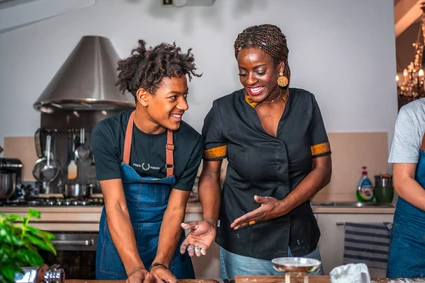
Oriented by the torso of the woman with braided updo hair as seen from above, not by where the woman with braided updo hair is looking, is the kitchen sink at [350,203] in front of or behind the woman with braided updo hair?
behind

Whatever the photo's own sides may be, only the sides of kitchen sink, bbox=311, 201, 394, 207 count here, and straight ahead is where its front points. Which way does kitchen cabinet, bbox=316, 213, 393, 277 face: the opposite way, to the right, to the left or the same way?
the same way

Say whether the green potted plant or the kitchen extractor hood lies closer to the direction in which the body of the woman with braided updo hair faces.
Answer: the green potted plant

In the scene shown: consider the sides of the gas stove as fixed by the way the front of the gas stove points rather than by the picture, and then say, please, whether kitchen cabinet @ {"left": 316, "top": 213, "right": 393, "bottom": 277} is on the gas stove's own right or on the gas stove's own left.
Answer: on the gas stove's own left

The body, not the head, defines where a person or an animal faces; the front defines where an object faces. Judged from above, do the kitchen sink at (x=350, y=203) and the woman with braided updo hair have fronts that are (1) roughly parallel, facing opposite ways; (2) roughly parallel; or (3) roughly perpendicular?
roughly parallel

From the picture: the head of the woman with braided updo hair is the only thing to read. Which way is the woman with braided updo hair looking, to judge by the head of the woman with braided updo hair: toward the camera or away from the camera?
toward the camera

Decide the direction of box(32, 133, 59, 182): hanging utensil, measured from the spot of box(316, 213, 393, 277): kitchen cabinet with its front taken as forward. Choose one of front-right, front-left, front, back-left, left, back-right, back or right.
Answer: right

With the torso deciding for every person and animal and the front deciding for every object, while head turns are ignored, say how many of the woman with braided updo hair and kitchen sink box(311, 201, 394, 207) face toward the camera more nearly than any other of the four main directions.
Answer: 2

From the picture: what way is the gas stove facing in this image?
toward the camera

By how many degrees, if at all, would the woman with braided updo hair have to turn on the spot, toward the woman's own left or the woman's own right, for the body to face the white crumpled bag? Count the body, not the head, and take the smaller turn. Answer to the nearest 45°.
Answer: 0° — they already face it

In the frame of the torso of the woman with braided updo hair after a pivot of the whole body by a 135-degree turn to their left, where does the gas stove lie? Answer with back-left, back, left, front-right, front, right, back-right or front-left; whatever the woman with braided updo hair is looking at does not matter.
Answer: left

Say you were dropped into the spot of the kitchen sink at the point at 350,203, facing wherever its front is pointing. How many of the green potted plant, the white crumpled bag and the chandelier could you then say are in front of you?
2

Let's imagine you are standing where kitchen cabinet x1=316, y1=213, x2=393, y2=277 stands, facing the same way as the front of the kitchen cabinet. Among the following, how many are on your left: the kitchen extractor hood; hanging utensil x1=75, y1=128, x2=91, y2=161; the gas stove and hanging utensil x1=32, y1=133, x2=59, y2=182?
0

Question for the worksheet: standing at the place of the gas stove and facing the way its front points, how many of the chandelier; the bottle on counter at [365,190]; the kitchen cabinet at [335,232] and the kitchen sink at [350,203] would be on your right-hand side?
0

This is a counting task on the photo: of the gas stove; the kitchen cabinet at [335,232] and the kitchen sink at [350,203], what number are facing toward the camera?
3

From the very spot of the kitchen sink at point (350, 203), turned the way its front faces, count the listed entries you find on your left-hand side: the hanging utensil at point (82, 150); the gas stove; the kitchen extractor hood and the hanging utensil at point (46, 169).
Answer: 0

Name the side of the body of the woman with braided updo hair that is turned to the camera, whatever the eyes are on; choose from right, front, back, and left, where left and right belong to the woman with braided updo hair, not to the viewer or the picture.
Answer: front

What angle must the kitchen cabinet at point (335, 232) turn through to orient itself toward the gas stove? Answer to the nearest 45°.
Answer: approximately 90° to its right

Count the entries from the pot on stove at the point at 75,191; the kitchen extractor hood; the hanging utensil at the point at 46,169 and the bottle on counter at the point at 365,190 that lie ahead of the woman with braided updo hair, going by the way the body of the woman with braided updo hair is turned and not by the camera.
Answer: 0
